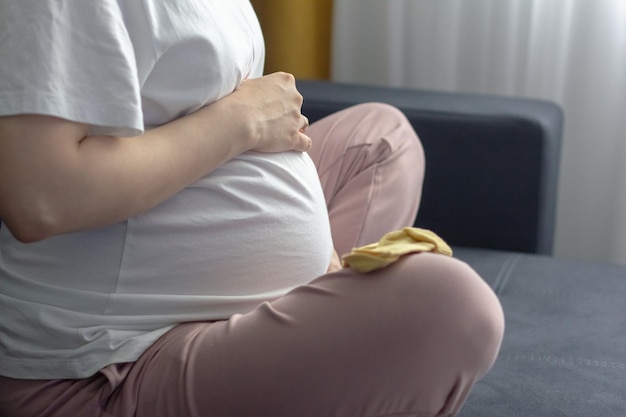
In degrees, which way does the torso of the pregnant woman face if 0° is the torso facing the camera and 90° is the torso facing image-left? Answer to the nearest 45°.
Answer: approximately 270°

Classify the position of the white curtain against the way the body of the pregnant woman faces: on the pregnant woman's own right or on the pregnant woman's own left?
on the pregnant woman's own left
